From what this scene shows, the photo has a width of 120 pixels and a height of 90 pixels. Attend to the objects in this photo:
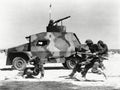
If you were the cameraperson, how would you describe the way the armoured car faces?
facing to the left of the viewer

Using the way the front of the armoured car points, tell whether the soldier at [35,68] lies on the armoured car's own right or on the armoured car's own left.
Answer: on the armoured car's own left
